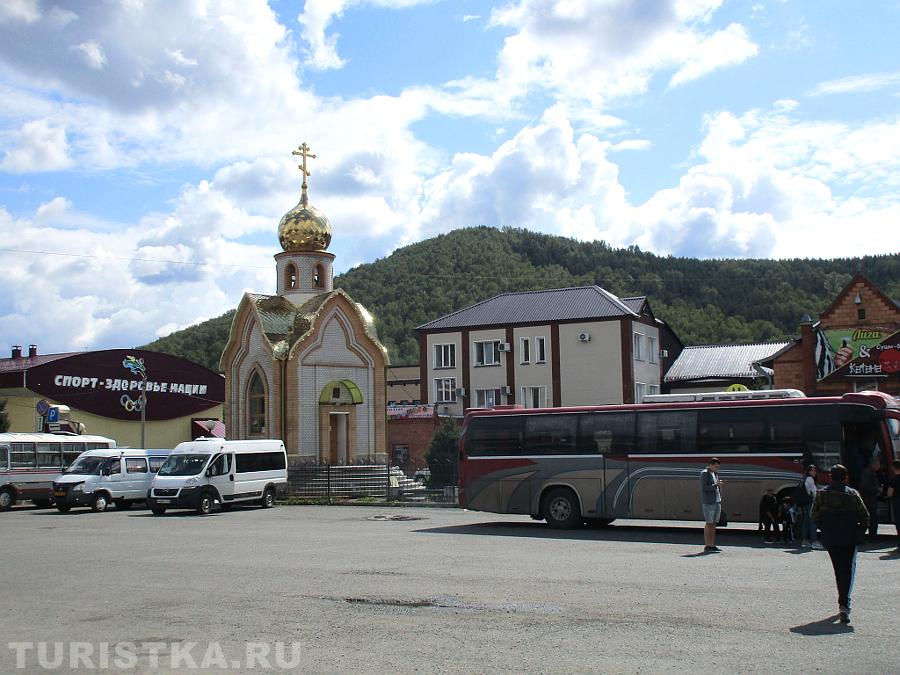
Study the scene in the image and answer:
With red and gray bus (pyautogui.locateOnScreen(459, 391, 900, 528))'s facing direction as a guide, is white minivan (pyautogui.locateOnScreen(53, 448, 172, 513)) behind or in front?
behind

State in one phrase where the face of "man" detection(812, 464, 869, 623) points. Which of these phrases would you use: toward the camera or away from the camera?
away from the camera

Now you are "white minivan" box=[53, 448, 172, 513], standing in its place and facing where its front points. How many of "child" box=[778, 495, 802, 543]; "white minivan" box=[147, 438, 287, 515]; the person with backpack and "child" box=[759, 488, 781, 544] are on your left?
4

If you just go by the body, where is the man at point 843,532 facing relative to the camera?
away from the camera

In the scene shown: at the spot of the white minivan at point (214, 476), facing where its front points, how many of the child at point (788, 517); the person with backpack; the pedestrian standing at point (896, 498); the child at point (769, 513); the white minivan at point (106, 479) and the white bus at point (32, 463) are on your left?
4

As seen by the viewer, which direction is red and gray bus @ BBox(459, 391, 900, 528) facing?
to the viewer's right

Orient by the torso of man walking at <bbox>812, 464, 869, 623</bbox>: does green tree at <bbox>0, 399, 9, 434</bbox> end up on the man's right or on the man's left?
on the man's left

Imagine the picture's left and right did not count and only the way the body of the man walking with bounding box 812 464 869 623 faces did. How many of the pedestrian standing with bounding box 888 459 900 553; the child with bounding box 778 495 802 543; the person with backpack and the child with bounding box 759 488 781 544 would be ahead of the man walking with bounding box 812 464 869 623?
4

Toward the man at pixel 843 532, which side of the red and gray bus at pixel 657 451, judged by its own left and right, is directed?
right

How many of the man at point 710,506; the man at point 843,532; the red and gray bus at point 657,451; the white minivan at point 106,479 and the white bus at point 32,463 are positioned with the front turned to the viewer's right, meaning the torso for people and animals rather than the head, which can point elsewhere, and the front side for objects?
2

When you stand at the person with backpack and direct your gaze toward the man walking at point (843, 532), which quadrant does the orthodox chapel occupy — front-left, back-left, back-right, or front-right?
back-right
